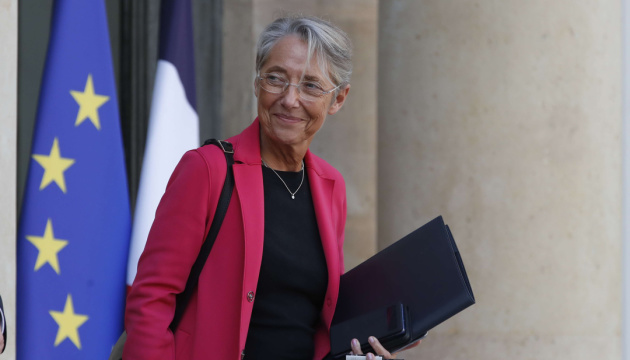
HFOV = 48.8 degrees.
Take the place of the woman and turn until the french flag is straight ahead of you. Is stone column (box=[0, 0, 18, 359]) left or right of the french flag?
left

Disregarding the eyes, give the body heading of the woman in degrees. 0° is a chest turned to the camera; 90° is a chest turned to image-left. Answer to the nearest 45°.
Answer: approximately 315°

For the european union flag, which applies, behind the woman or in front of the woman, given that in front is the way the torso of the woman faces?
behind

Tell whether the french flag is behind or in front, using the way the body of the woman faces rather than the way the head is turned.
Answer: behind

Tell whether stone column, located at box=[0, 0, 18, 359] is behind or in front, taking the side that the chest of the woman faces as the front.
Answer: behind
